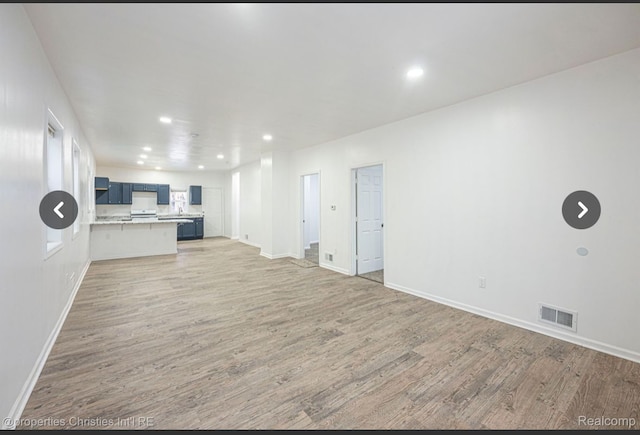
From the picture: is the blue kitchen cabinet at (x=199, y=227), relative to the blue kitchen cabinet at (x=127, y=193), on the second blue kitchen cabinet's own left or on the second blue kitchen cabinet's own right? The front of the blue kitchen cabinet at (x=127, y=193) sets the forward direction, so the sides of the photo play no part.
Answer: on the second blue kitchen cabinet's own left

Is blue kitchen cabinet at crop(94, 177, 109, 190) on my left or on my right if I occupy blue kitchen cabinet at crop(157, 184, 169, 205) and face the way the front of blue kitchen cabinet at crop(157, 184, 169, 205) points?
on my right

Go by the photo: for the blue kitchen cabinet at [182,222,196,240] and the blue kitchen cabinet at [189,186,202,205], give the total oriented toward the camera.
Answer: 2

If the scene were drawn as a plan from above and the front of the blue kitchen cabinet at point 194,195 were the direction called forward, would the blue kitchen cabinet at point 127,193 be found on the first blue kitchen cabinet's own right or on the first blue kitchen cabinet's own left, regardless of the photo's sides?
on the first blue kitchen cabinet's own right

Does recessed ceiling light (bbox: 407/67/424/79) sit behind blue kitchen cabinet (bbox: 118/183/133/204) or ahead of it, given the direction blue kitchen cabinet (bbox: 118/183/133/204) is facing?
ahead
